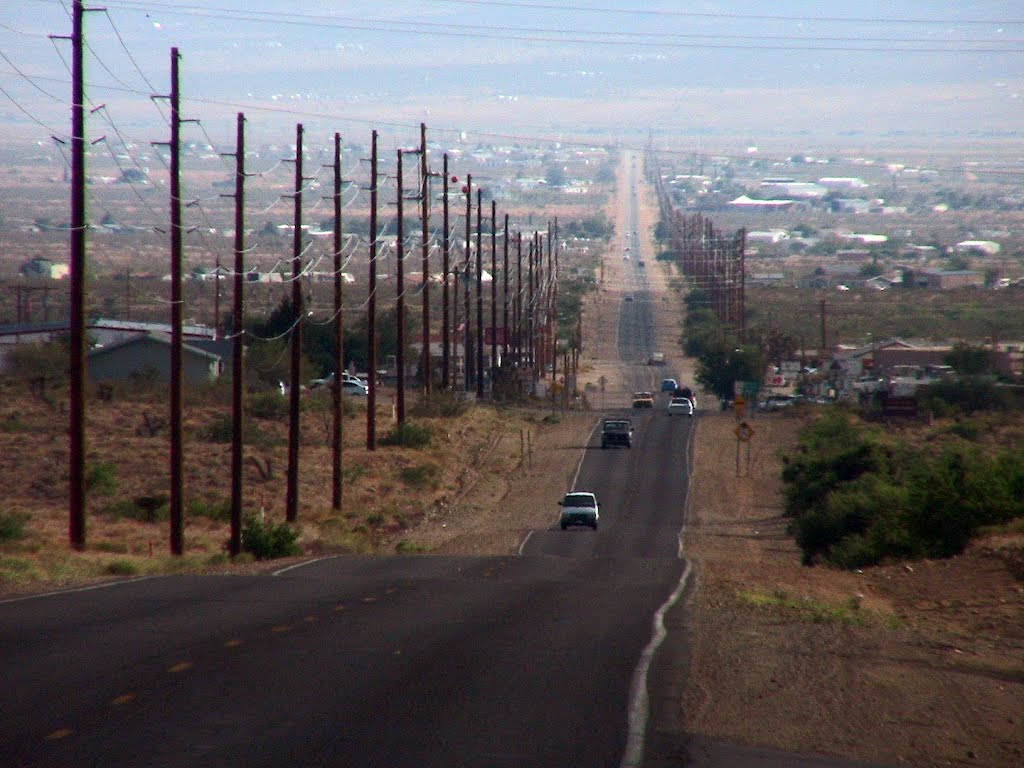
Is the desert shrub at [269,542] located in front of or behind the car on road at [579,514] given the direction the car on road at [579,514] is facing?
in front

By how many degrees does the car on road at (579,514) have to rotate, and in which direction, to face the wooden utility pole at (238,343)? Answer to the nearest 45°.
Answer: approximately 45° to its right

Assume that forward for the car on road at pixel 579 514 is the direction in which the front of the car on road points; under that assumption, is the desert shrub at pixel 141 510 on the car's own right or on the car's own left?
on the car's own right

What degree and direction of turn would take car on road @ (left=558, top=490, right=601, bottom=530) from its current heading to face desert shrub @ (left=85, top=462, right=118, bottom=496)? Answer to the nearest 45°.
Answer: approximately 90° to its right

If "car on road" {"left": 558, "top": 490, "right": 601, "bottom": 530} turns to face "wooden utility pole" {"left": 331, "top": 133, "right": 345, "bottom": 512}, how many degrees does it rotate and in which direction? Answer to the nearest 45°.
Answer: approximately 90° to its right

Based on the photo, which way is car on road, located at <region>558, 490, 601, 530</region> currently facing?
toward the camera

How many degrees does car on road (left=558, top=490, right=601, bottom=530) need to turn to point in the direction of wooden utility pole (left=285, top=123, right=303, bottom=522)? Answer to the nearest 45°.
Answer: approximately 45° to its right

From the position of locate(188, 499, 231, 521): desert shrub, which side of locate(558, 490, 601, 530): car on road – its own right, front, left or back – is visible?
right
